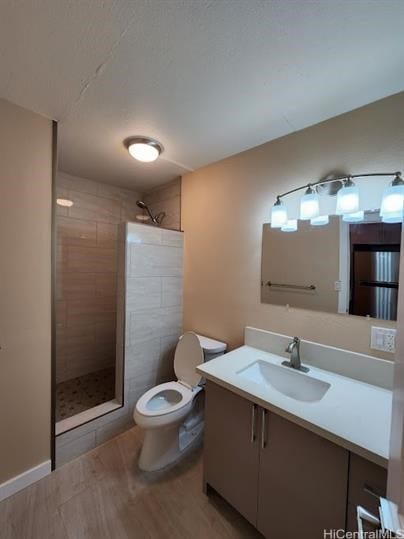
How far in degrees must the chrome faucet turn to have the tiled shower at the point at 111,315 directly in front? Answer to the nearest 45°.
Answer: approximately 45° to its right

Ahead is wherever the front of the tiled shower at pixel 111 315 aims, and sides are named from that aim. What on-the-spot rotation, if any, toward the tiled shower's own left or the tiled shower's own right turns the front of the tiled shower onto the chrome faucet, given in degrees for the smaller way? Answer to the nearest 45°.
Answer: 0° — it already faces it

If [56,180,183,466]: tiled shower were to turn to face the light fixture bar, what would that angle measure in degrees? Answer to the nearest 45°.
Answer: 0° — it already faces it

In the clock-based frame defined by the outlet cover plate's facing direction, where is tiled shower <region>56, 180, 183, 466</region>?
The tiled shower is roughly at 1 o'clock from the outlet cover plate.

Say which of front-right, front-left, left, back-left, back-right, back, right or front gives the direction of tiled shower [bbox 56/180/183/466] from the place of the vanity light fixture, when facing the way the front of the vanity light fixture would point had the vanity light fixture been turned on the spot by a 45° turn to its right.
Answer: front

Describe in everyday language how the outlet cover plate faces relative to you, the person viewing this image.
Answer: facing the viewer and to the left of the viewer
